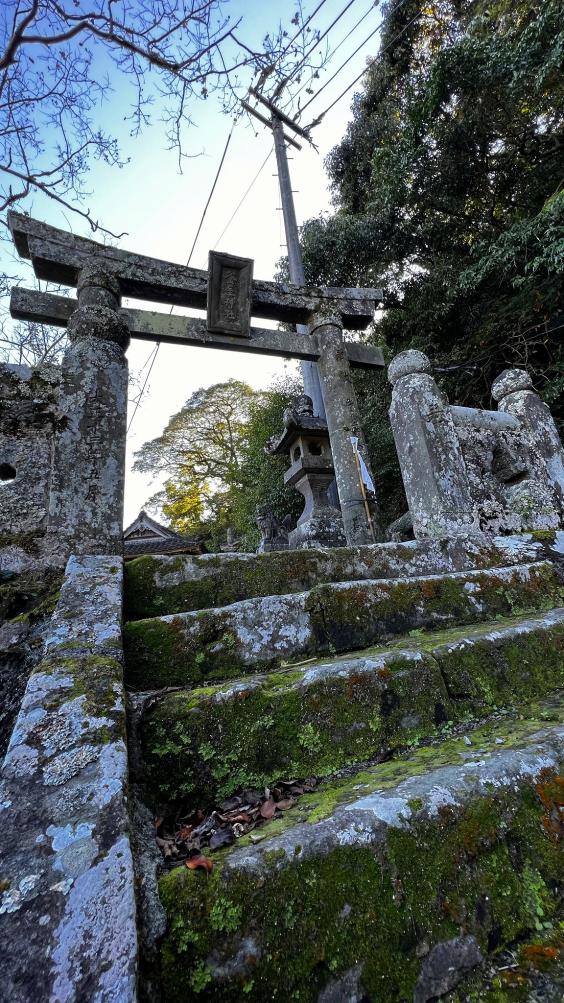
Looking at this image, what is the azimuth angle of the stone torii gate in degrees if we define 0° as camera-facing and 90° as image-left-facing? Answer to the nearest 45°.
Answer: approximately 315°

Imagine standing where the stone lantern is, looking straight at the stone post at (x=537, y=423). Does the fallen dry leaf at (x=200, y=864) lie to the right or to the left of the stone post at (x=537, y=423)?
right

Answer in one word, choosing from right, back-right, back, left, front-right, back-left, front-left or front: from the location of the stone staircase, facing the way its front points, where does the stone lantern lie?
back-left

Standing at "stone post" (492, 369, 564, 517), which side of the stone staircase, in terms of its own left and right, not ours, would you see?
left

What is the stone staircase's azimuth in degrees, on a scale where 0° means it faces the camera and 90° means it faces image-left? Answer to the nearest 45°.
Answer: approximately 315°

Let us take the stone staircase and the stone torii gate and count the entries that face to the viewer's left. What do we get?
0

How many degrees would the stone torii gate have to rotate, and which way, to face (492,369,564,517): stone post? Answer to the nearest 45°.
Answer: approximately 45° to its left
